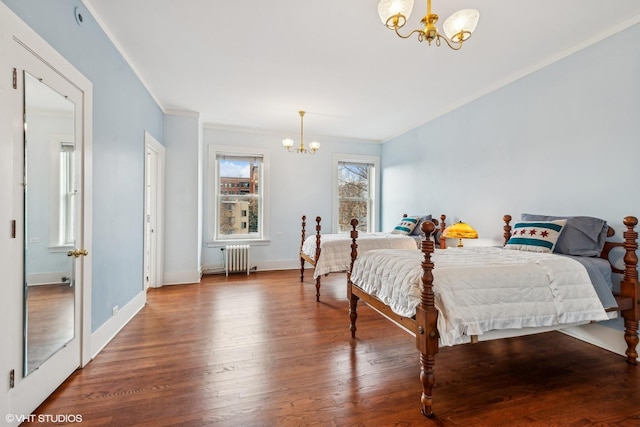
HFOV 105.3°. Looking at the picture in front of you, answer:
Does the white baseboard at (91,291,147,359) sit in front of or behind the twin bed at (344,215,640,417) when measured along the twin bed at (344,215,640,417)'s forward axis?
in front

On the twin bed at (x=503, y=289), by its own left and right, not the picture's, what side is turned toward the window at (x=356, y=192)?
right

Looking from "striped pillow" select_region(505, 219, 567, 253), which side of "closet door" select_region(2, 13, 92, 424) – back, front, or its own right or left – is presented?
front

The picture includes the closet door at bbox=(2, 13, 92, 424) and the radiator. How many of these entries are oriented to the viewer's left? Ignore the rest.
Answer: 0

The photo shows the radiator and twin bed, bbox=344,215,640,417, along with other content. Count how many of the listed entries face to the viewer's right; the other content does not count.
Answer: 0

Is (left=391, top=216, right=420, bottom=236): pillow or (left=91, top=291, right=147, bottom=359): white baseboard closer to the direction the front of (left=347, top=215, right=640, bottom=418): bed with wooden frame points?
the white baseboard

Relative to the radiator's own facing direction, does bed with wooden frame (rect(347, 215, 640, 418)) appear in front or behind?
in front

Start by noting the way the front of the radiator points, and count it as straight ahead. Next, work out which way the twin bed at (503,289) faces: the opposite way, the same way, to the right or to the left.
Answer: to the right

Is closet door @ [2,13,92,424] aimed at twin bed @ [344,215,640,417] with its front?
yes

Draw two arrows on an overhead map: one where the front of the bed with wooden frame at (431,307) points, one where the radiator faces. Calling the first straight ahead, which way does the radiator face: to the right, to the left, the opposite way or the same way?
to the left

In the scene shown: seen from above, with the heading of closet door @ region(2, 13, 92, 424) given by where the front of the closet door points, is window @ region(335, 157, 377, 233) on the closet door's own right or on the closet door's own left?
on the closet door's own left

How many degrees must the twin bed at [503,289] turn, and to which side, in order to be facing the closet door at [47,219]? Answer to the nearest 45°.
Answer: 0° — it already faces it

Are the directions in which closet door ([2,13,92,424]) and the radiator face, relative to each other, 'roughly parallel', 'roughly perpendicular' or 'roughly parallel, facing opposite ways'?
roughly perpendicular
